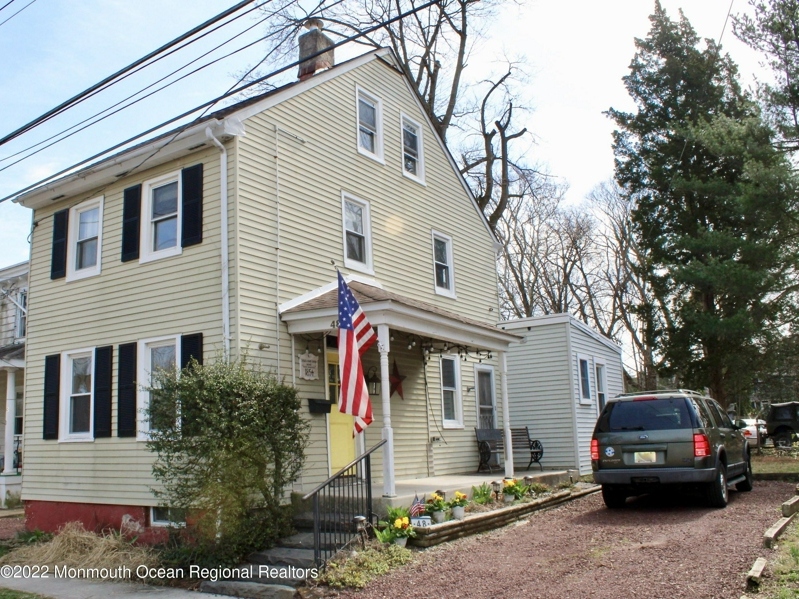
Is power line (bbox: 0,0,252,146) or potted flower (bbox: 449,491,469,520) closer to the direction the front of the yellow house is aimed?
the potted flower

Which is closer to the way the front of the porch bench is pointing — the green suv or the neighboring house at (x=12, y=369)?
the green suv

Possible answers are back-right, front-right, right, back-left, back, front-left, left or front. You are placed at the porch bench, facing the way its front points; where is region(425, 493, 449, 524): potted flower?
front-right

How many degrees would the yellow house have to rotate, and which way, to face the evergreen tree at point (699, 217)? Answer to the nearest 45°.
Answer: approximately 90° to its left

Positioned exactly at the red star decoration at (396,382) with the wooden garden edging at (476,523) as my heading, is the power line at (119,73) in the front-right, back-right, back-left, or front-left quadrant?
front-right

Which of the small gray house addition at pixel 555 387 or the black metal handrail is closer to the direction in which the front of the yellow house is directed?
the black metal handrail

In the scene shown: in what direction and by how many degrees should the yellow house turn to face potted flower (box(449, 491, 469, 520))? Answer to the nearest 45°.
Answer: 0° — it already faces it

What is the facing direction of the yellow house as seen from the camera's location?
facing the viewer and to the right of the viewer

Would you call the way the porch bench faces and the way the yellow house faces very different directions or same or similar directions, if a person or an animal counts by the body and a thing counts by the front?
same or similar directions

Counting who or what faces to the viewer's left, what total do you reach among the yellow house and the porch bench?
0

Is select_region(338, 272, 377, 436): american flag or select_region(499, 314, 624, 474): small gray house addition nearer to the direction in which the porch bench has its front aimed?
the american flag
